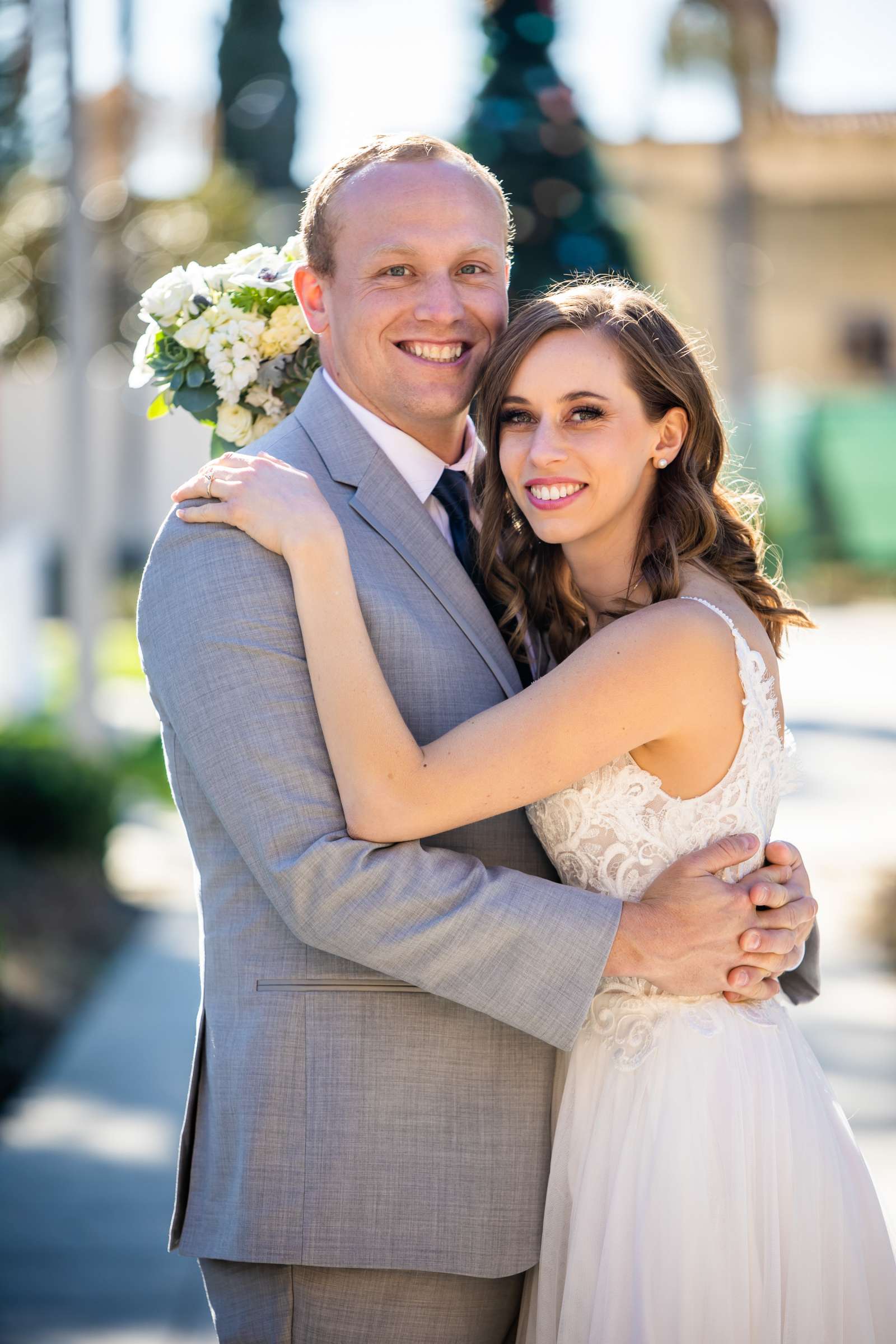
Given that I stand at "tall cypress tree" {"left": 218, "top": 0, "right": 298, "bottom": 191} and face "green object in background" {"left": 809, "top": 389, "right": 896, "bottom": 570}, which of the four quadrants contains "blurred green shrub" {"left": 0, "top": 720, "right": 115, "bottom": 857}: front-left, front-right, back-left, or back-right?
front-right

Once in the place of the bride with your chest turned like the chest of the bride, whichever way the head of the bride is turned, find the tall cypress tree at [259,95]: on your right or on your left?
on your right

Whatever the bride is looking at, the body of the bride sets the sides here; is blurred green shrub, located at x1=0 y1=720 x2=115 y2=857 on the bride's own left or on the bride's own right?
on the bride's own right

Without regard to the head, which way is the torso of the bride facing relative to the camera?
to the viewer's left

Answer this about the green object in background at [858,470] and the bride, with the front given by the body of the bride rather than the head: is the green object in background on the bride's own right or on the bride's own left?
on the bride's own right
